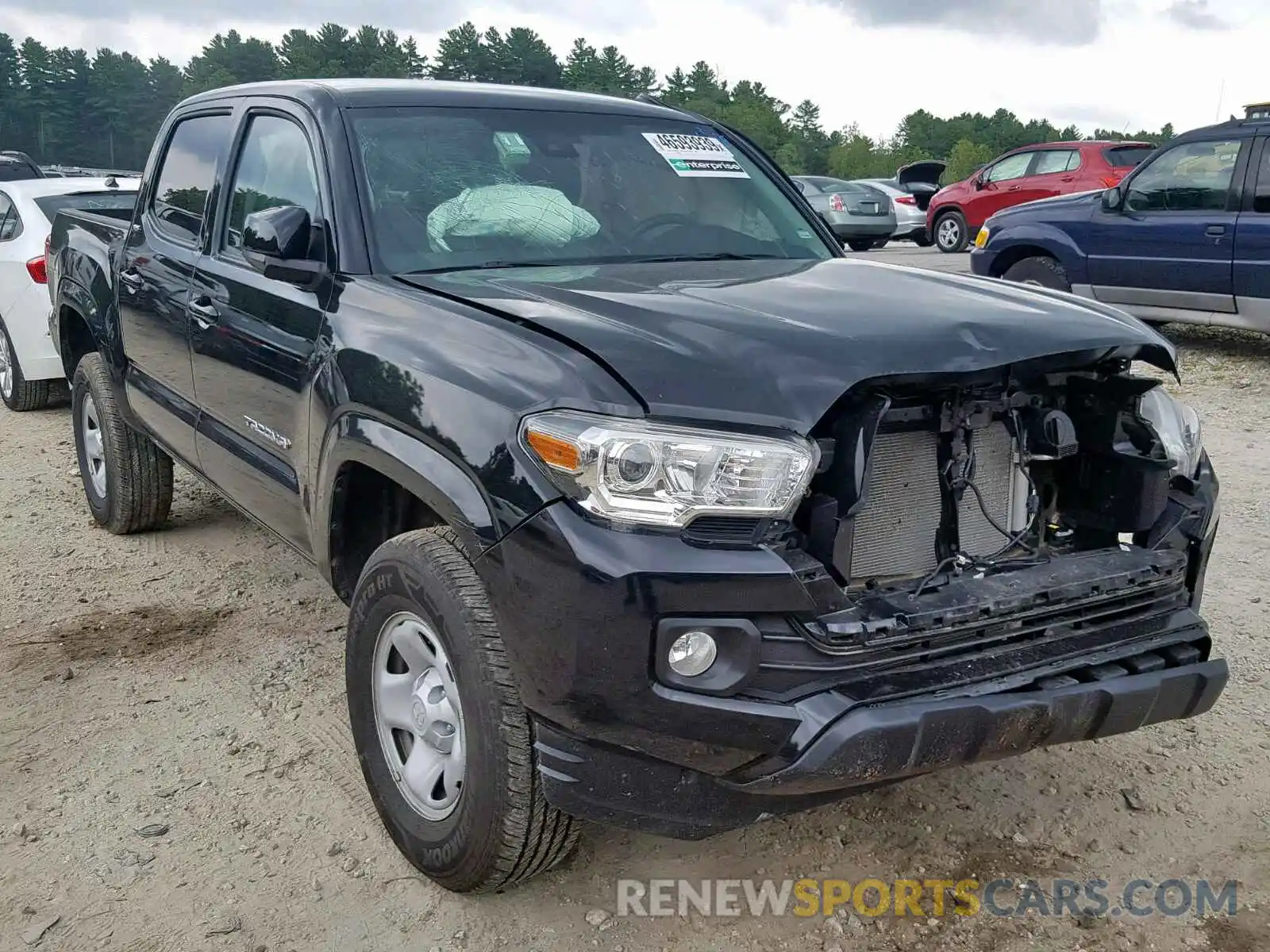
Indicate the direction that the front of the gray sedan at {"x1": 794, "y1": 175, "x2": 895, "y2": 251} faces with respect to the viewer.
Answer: facing away from the viewer and to the left of the viewer

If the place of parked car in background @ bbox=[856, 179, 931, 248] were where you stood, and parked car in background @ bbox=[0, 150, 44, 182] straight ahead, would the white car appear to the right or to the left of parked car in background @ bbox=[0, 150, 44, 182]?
left

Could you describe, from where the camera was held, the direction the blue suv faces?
facing to the left of the viewer

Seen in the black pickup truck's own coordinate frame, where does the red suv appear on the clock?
The red suv is roughly at 8 o'clock from the black pickup truck.

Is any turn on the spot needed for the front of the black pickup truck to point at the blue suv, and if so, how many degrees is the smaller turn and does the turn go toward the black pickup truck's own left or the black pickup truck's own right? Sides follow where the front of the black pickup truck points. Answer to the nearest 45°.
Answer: approximately 90° to the black pickup truck's own left

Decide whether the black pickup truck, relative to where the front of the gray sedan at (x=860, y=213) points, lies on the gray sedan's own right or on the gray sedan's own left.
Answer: on the gray sedan's own left

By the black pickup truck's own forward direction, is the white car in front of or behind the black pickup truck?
behind

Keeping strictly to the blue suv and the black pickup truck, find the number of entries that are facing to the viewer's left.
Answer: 1

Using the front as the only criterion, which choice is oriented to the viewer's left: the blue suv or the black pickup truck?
the blue suv

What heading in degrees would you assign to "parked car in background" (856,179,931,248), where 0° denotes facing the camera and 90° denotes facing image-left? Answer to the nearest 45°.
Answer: approximately 135°

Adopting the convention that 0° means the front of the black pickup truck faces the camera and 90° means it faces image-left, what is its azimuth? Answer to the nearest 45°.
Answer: approximately 315°

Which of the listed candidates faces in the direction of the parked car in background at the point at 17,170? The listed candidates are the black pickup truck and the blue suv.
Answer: the blue suv

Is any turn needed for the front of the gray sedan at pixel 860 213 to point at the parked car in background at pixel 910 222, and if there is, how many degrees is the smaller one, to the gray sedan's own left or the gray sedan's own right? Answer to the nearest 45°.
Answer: approximately 90° to the gray sedan's own right

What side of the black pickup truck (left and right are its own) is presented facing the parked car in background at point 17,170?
back
